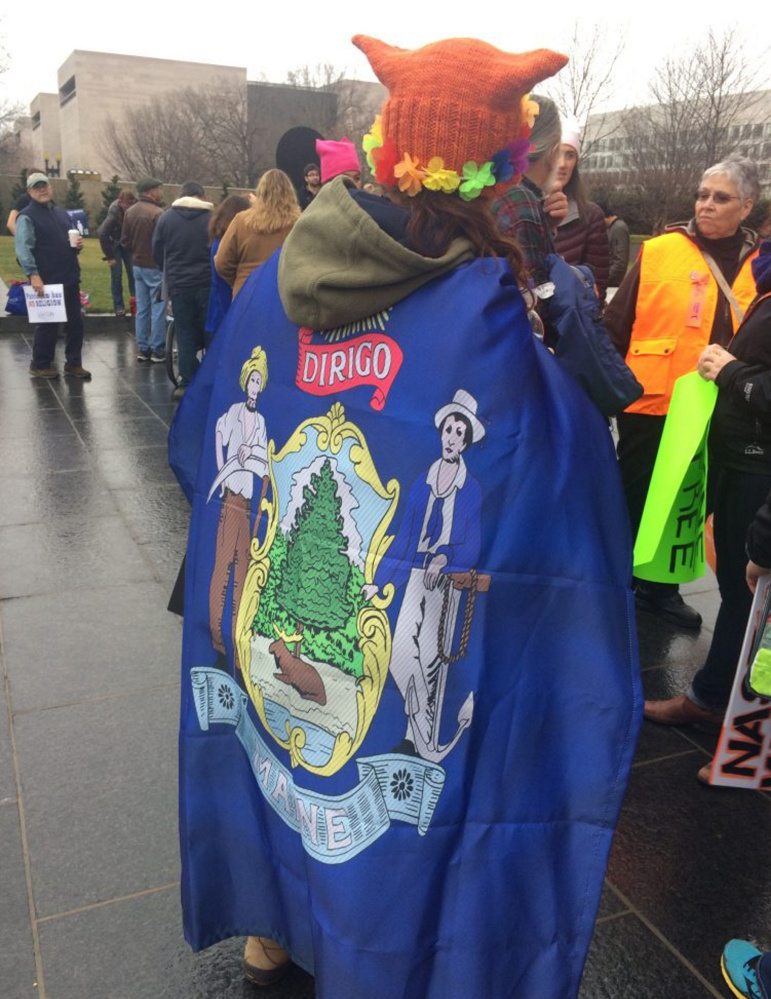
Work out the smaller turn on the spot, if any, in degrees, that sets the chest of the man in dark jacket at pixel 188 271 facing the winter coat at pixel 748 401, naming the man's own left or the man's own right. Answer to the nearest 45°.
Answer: approximately 180°

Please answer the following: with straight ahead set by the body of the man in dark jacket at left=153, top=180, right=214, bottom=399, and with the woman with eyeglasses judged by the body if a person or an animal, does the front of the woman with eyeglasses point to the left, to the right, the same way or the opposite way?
the opposite way

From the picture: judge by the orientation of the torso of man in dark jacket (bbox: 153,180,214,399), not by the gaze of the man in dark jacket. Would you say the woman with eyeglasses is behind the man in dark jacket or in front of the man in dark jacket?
behind

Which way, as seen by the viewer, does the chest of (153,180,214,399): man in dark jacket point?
away from the camera

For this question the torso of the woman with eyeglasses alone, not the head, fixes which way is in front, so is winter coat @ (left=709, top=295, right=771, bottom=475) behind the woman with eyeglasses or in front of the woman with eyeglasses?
in front

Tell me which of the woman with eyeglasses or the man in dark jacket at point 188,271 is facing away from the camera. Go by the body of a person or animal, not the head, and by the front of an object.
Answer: the man in dark jacket

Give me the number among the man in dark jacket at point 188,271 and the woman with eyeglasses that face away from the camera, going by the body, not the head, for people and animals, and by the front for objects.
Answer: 1

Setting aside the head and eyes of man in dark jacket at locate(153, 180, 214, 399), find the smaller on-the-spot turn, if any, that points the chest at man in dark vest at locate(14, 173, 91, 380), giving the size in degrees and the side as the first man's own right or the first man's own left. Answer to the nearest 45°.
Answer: approximately 45° to the first man's own left

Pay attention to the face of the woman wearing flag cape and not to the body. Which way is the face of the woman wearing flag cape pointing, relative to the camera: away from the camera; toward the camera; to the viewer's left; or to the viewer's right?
away from the camera
